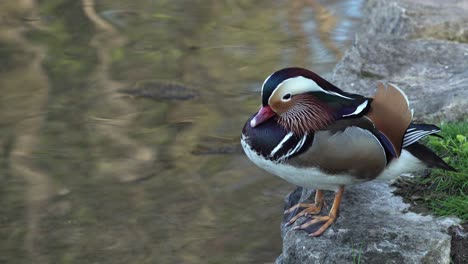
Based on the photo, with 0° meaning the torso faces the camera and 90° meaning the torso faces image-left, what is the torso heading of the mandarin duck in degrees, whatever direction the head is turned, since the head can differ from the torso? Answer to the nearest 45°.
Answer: approximately 90°
